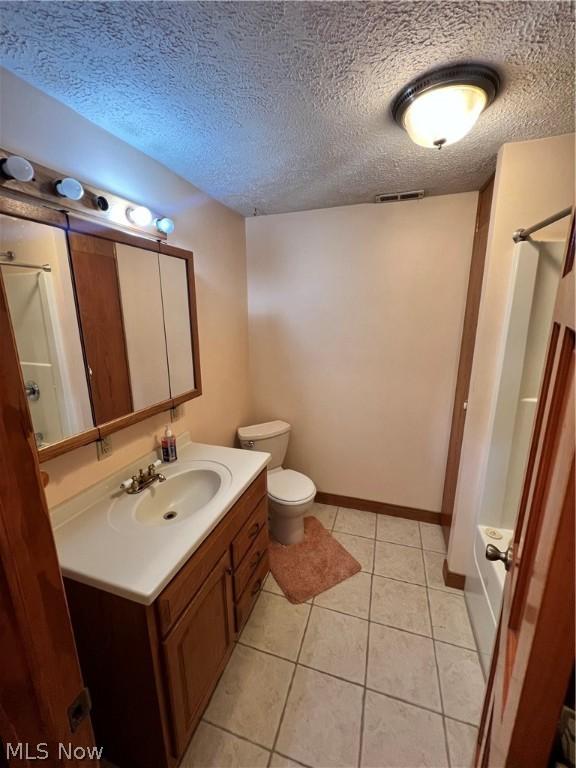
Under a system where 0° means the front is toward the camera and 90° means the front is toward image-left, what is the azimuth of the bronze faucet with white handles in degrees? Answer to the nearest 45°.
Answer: approximately 315°

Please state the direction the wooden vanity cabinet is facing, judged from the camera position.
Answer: facing the viewer and to the right of the viewer

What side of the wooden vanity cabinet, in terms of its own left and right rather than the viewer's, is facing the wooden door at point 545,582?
front

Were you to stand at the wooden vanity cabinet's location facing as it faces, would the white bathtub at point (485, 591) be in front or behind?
in front

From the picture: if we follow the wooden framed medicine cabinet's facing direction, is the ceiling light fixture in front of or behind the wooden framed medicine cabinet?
in front
